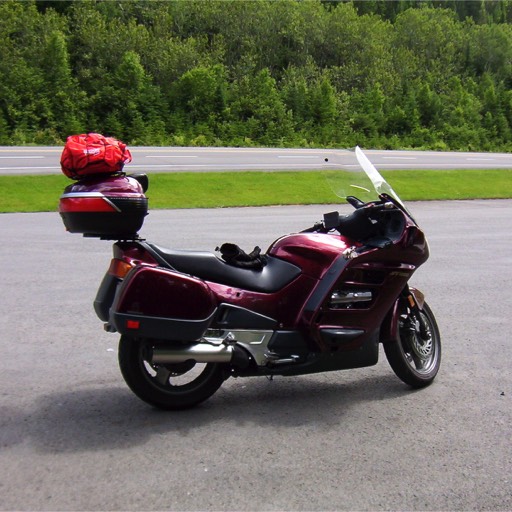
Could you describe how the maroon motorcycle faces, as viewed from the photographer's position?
facing away from the viewer and to the right of the viewer
